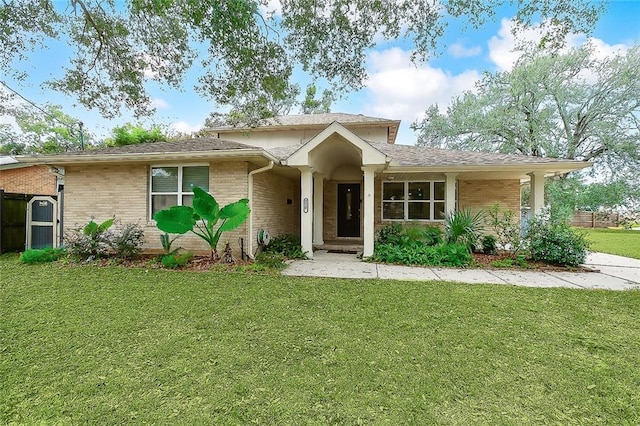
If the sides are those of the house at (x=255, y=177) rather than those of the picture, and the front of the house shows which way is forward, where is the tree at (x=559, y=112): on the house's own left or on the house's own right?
on the house's own left

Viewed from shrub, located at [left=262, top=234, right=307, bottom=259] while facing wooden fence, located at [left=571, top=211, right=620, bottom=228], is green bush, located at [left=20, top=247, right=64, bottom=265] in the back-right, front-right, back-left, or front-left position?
back-left

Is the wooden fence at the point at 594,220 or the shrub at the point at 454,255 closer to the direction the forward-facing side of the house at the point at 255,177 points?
the shrub

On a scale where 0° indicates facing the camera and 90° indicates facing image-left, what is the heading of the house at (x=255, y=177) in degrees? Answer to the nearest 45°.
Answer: approximately 0°

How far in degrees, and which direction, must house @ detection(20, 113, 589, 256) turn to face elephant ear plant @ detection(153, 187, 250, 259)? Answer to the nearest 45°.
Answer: approximately 45° to its right

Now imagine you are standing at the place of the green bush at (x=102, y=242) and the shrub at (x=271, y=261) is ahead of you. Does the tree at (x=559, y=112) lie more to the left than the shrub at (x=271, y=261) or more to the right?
left

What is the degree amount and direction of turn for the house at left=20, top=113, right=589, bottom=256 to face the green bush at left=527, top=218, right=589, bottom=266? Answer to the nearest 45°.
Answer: approximately 90° to its left
